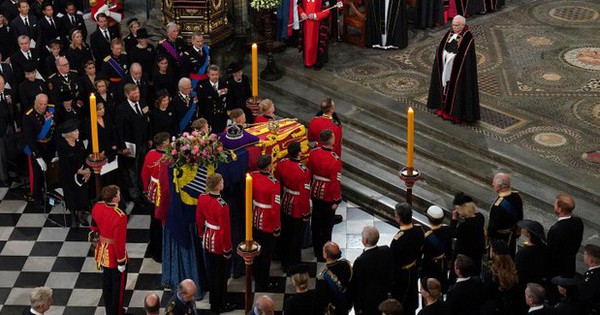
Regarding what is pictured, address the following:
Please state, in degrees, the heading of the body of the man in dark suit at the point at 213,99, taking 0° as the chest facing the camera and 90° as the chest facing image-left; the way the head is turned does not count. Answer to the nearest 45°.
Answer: approximately 315°

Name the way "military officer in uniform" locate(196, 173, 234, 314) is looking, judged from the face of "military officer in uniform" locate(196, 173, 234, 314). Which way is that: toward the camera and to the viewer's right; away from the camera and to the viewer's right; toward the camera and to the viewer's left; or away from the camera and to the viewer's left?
away from the camera and to the viewer's right

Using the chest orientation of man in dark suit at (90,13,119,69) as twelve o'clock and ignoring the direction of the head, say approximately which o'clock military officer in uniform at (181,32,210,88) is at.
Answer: The military officer in uniform is roughly at 12 o'clock from the man in dark suit.

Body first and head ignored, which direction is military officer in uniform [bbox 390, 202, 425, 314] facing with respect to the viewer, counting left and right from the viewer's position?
facing away from the viewer and to the left of the viewer

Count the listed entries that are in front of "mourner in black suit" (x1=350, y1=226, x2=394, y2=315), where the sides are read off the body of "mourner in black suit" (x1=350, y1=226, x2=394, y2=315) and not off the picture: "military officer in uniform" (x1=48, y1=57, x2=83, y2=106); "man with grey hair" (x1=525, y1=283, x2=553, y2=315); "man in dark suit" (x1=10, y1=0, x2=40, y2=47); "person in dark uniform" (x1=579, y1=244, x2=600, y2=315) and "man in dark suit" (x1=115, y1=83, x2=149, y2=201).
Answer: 3

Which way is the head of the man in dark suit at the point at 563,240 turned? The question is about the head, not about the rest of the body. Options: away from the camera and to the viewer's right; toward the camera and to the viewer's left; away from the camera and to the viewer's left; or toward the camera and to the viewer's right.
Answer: away from the camera and to the viewer's left

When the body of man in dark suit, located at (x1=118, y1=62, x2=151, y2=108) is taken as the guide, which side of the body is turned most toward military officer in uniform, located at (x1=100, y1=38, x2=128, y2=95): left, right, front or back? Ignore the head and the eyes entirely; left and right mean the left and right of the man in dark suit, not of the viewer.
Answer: back

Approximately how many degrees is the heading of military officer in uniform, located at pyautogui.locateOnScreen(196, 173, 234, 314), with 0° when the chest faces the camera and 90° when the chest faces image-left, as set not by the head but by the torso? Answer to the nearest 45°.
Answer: approximately 225°

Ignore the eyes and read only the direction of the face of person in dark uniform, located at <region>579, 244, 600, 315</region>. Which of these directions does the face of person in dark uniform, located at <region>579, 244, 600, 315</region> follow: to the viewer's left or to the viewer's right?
to the viewer's left
